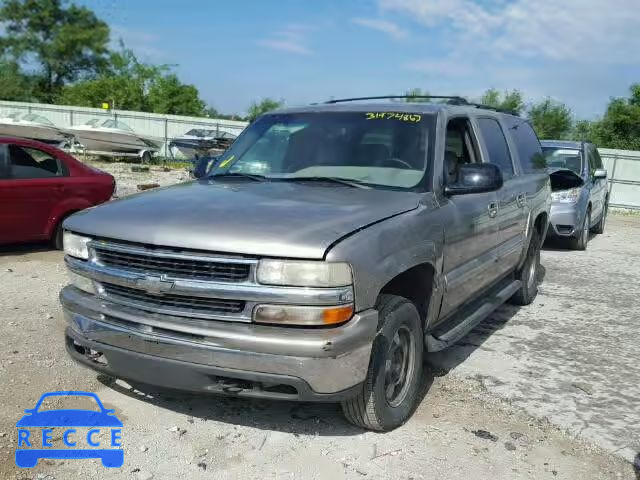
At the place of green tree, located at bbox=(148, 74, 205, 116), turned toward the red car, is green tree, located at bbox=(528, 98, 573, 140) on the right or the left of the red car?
left

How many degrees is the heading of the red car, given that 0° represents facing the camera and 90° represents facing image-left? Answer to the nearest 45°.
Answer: approximately 90°

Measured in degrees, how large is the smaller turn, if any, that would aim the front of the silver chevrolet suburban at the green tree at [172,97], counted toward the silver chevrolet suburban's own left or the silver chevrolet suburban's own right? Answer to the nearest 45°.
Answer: approximately 135° to the silver chevrolet suburban's own right

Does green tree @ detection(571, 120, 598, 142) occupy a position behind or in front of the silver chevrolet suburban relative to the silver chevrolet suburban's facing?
behind

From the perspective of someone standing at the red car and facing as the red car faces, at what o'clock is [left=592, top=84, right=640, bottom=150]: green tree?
The green tree is roughly at 5 o'clock from the red car.

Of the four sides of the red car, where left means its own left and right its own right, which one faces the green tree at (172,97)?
right
